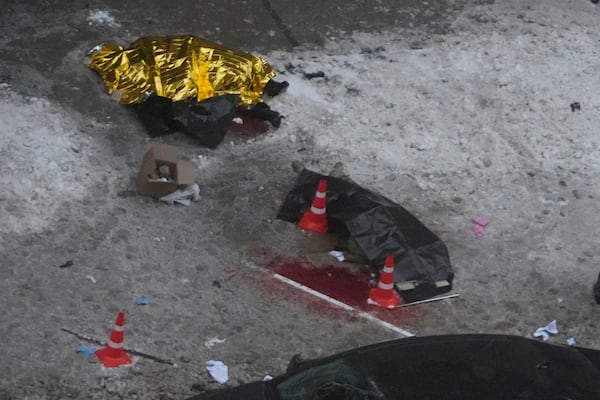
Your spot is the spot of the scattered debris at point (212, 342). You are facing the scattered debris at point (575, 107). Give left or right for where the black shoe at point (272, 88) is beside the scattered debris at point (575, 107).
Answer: left

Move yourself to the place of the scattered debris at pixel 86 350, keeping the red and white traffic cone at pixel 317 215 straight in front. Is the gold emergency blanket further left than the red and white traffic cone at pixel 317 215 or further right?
left
